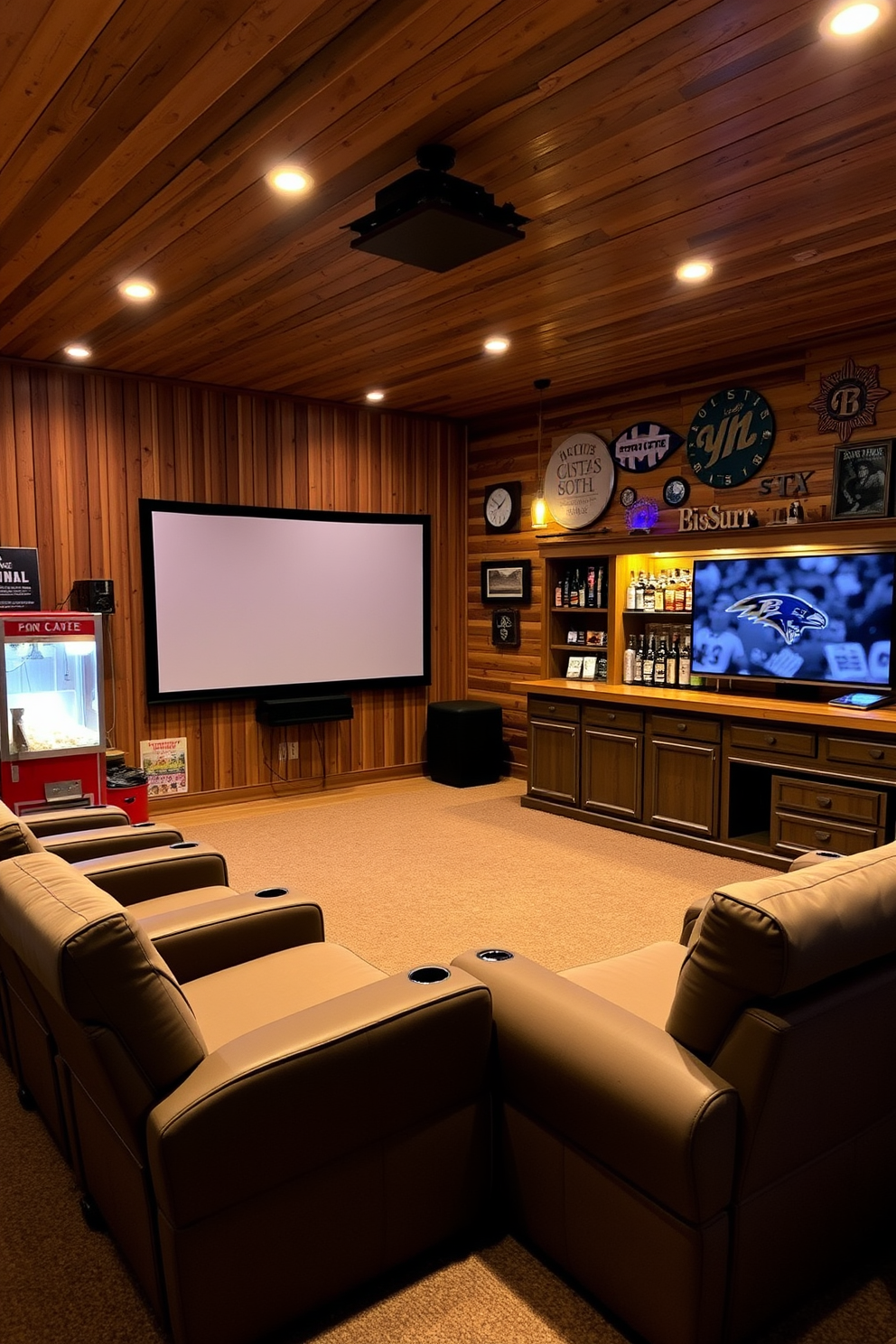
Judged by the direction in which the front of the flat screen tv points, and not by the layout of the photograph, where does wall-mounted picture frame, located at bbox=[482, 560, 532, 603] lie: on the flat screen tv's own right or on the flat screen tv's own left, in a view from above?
on the flat screen tv's own right

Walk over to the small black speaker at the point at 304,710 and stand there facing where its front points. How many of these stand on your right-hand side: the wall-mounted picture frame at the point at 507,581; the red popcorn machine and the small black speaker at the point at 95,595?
2

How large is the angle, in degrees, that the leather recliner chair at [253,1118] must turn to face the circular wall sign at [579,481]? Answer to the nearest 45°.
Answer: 0° — it already faces it

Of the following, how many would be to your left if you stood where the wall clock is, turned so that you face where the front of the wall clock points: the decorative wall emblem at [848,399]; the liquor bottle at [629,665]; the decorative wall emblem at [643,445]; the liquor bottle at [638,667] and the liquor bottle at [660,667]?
5

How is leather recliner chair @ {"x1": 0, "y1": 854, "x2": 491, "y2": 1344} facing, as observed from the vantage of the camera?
facing away from the viewer and to the right of the viewer

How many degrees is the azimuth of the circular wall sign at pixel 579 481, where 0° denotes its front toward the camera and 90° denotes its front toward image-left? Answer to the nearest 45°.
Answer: approximately 45°

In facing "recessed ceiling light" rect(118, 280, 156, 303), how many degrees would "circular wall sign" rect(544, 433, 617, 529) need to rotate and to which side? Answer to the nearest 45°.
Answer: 0° — it already faces it

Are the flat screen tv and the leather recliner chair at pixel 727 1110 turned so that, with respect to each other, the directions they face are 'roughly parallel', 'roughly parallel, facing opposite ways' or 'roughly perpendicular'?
roughly perpendicular

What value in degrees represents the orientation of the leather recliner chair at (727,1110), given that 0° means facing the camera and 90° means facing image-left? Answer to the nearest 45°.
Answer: approximately 135°

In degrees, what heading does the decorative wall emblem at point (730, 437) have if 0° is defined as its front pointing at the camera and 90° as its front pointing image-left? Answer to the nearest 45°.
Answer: approximately 45°

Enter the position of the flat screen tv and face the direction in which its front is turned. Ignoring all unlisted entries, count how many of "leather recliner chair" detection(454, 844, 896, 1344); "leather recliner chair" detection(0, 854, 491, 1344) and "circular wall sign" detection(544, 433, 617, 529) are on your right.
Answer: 1

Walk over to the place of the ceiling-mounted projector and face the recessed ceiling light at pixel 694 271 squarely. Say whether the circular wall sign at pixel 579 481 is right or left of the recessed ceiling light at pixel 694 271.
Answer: left
